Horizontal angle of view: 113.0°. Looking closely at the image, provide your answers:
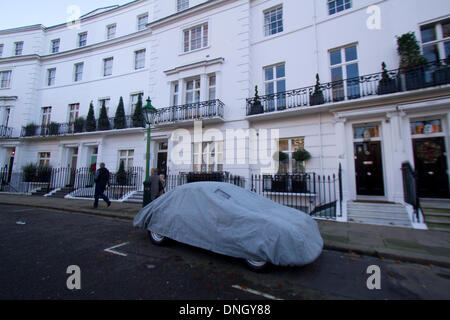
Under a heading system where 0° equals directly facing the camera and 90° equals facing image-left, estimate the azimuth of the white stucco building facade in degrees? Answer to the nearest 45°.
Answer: approximately 45°

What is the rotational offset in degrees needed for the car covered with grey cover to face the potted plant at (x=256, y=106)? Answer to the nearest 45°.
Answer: approximately 135° to its left

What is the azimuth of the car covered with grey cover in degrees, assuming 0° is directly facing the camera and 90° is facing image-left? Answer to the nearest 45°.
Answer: approximately 315°

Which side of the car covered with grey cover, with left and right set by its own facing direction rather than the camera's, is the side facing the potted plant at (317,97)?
left

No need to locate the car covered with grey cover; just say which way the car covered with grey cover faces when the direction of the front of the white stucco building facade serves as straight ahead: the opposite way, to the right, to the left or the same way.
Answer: to the left

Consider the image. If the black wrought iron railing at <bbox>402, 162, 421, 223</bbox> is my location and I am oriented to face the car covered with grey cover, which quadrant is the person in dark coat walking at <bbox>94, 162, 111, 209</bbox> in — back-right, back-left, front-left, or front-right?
front-right

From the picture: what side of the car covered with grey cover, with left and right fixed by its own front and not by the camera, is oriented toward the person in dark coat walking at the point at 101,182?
back

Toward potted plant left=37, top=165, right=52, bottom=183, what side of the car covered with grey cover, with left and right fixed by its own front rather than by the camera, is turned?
back

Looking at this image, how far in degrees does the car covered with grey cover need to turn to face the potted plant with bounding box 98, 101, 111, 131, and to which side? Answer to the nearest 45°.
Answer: approximately 180°

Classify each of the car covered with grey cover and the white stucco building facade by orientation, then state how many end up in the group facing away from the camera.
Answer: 0

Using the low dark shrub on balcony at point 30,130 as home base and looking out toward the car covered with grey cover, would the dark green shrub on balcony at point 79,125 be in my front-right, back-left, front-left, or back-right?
front-left

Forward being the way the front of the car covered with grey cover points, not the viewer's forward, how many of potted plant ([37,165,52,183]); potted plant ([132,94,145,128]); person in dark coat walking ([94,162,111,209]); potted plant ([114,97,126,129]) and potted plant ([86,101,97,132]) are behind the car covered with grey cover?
5

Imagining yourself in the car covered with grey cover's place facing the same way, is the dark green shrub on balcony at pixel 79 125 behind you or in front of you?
behind

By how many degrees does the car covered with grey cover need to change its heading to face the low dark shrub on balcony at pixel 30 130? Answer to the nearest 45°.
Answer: approximately 180°
